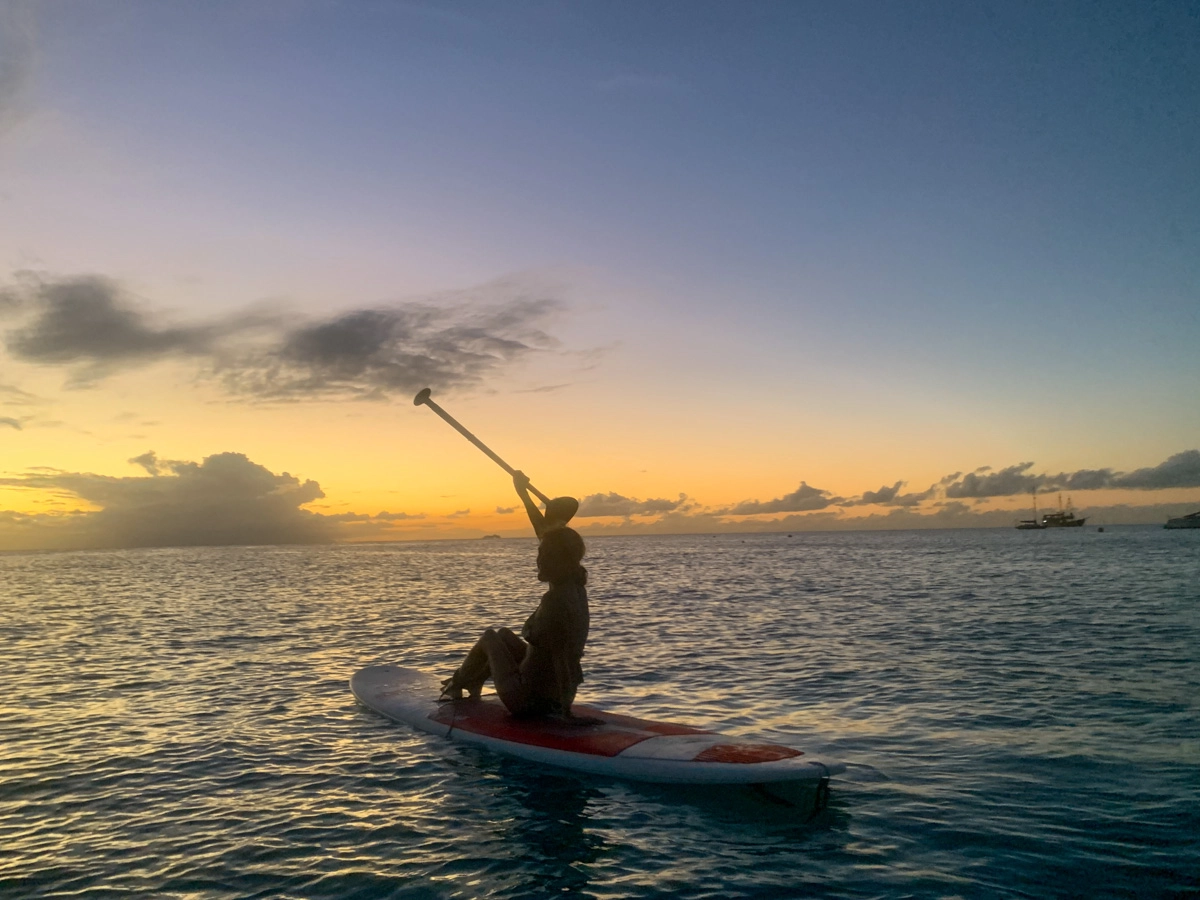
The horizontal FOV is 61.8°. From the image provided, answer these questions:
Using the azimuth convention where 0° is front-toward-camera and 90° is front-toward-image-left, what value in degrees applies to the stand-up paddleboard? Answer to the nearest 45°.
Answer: approximately 135°

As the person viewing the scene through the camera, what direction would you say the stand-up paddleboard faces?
facing away from the viewer and to the left of the viewer
